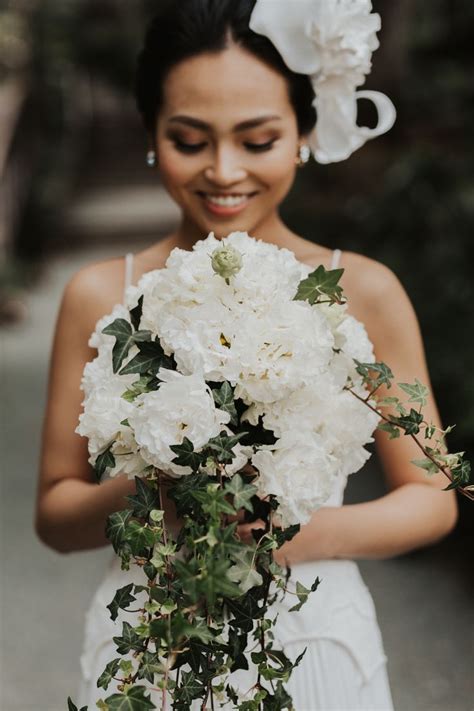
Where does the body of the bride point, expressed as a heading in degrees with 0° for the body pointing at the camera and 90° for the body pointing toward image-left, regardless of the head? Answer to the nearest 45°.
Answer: approximately 0°
